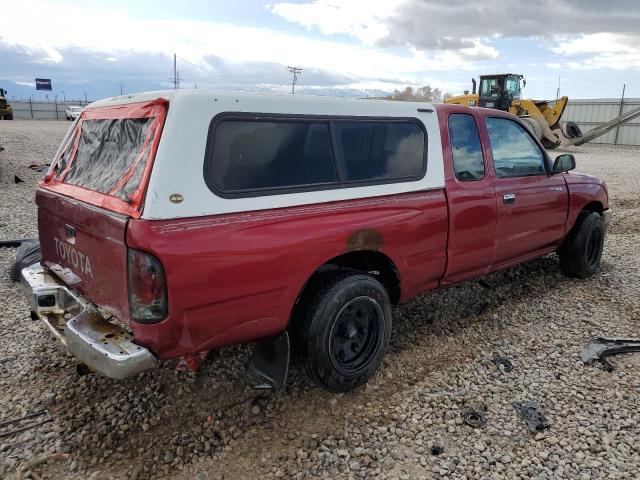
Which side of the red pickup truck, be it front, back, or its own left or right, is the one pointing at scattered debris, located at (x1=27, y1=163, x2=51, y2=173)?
left

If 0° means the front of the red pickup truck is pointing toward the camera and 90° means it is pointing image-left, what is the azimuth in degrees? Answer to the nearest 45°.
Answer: approximately 225°

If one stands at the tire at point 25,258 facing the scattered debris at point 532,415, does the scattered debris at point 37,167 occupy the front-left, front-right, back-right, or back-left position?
back-left

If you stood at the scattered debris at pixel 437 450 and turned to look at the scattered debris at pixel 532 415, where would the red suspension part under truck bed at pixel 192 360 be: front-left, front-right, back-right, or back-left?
back-left

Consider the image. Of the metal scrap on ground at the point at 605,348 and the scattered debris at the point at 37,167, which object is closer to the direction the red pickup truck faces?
the metal scrap on ground

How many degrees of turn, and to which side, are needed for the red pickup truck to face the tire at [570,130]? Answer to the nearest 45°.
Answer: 0° — it already faces it

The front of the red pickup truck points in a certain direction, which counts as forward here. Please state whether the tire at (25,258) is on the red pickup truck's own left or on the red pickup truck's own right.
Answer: on the red pickup truck's own left
